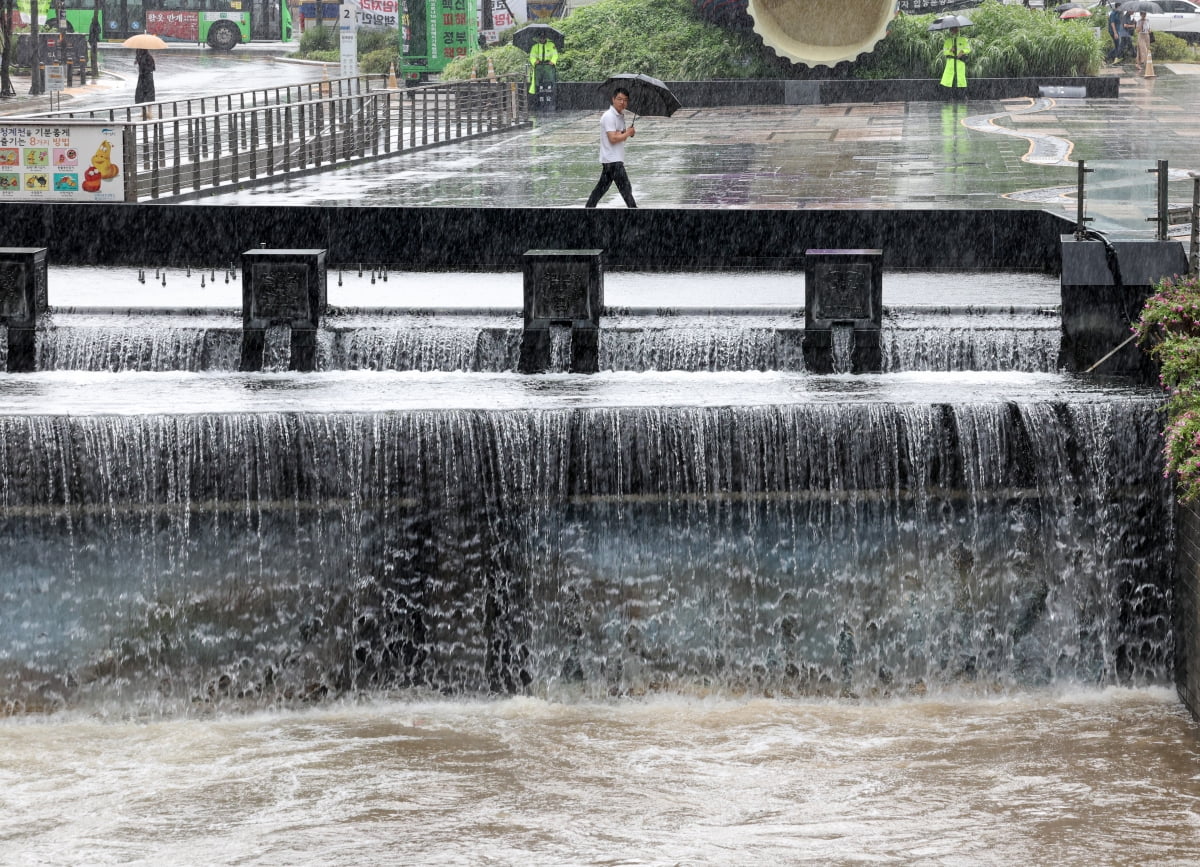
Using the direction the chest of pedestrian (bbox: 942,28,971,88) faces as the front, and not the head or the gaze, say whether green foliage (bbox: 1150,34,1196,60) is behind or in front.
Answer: behind

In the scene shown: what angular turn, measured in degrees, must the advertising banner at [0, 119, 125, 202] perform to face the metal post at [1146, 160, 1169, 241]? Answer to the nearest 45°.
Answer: approximately 45° to its left

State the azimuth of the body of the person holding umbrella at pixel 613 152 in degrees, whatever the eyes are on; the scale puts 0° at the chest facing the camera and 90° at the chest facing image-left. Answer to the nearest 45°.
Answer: approximately 270°

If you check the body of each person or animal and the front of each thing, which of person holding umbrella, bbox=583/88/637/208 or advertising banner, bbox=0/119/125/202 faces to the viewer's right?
the person holding umbrella

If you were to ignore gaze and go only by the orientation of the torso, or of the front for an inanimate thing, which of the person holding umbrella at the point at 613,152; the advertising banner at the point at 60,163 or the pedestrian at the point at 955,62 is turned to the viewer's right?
the person holding umbrella

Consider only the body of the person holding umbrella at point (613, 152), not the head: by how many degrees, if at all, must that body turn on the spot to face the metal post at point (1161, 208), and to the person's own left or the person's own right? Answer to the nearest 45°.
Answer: approximately 45° to the person's own right

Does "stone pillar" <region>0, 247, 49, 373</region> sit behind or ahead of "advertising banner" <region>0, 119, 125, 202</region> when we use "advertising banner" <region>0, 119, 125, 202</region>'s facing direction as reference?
ahead

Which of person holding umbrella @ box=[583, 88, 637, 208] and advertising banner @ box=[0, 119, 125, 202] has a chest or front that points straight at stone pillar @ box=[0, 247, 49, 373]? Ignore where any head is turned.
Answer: the advertising banner

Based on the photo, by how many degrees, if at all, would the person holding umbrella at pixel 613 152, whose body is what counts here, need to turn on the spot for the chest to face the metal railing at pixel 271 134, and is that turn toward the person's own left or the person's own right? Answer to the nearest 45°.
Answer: approximately 135° to the person's own left

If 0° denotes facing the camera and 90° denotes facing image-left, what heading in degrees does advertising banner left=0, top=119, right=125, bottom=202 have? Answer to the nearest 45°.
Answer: approximately 0°

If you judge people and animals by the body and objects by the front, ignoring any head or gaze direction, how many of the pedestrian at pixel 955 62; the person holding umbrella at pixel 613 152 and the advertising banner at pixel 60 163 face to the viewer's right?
1
